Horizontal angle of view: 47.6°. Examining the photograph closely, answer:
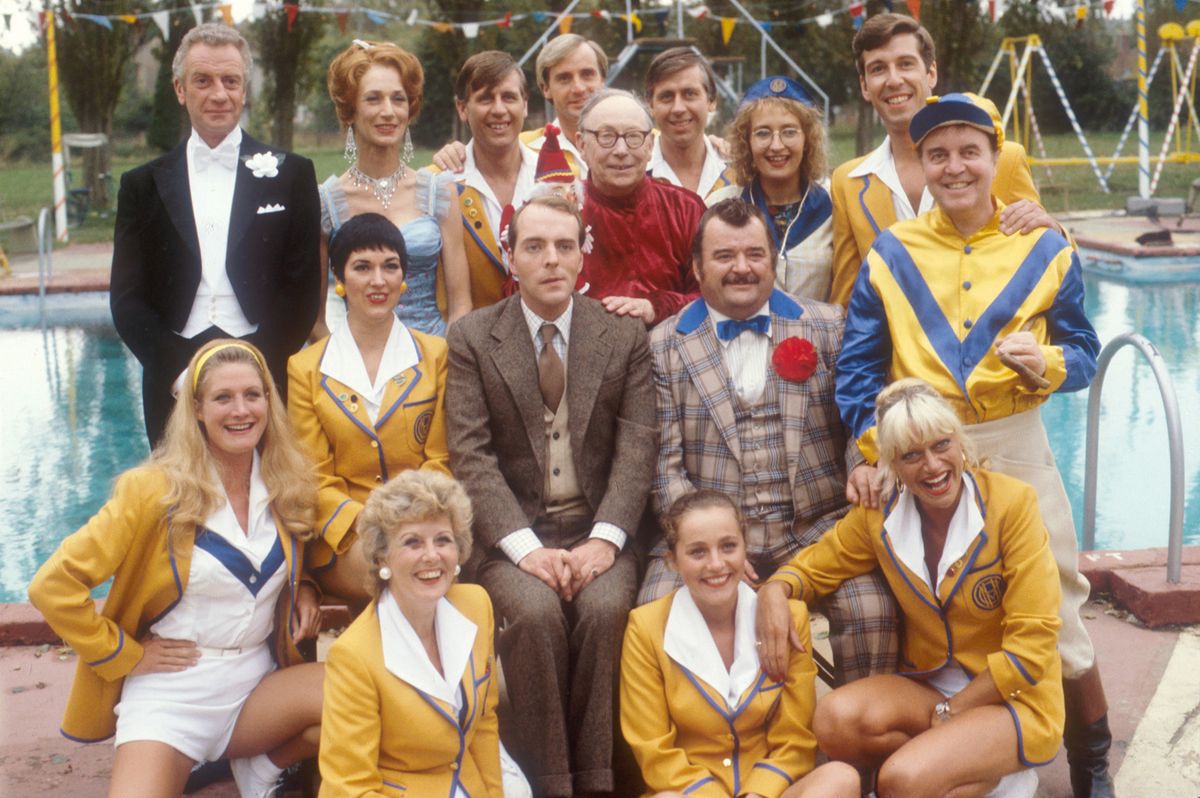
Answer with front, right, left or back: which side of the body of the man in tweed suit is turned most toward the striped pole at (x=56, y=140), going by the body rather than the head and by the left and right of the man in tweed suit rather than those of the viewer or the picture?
back

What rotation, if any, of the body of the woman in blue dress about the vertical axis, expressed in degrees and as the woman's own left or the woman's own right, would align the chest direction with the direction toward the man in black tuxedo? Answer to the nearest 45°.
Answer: approximately 45° to the woman's own right

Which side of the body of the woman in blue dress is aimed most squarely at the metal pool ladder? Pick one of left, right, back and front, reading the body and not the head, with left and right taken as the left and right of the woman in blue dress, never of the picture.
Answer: left

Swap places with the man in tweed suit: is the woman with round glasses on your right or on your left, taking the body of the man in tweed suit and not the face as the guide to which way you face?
on your left

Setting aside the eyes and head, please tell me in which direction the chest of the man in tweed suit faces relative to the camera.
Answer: toward the camera

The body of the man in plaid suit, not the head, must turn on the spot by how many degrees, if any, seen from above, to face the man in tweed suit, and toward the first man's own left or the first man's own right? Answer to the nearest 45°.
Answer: approximately 90° to the first man's own right

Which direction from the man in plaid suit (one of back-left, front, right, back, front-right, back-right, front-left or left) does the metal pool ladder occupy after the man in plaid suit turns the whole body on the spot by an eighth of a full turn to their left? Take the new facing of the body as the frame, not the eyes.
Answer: left

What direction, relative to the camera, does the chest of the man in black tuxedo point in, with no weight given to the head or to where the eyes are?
toward the camera

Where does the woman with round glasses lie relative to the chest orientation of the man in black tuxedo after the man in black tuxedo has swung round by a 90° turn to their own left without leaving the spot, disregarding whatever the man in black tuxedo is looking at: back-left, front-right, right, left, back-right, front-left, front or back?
front
